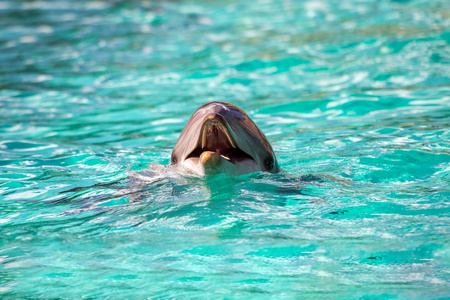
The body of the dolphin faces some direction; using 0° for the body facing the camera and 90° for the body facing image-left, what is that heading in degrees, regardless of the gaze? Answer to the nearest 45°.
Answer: approximately 0°
